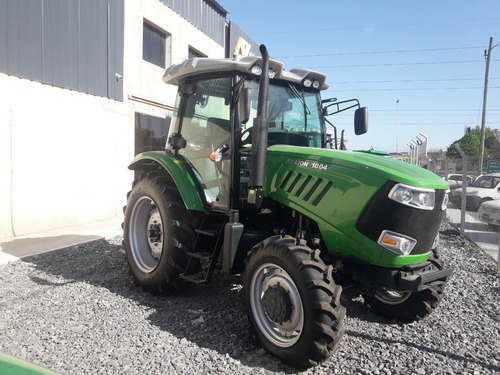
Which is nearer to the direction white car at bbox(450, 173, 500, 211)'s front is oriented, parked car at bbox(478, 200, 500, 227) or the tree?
the parked car

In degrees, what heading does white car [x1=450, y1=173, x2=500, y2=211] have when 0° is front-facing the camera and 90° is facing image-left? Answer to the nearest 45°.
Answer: approximately 45°

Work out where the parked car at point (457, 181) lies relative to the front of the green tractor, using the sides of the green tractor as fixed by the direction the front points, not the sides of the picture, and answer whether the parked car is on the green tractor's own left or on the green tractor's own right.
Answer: on the green tractor's own left

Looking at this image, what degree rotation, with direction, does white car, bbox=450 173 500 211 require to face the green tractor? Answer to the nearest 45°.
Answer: approximately 45° to its left

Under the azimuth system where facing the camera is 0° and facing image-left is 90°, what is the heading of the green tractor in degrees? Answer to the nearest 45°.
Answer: approximately 315°

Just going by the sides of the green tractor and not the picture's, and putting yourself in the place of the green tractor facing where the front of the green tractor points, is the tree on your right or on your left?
on your left
